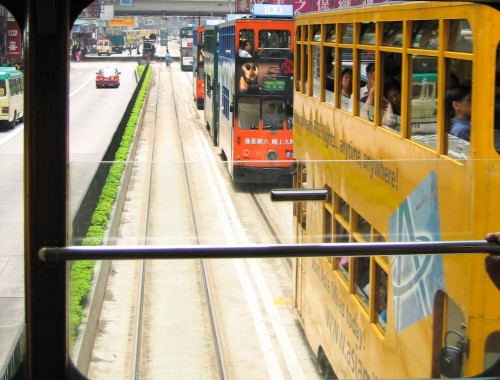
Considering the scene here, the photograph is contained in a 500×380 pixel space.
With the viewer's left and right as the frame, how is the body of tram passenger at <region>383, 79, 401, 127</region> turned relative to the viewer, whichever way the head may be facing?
facing the viewer and to the right of the viewer

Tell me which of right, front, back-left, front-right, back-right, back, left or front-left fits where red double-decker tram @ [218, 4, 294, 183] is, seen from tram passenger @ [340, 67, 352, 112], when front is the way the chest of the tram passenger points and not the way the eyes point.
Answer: back

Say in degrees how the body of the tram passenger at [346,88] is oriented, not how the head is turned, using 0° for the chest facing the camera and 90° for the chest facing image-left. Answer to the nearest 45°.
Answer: approximately 0°

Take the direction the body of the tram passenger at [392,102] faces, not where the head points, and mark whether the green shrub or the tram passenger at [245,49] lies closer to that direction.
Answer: the green shrub

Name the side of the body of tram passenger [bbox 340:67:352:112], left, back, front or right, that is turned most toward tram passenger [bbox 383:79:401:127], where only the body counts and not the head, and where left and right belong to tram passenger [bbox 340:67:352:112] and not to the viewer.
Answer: front

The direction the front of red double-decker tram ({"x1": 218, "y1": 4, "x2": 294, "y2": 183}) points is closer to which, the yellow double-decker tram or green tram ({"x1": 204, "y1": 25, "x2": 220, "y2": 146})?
the yellow double-decker tram

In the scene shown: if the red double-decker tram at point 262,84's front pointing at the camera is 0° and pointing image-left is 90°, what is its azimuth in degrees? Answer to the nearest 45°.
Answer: approximately 0°

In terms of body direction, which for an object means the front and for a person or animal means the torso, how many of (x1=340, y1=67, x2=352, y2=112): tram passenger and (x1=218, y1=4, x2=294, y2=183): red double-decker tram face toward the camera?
2
